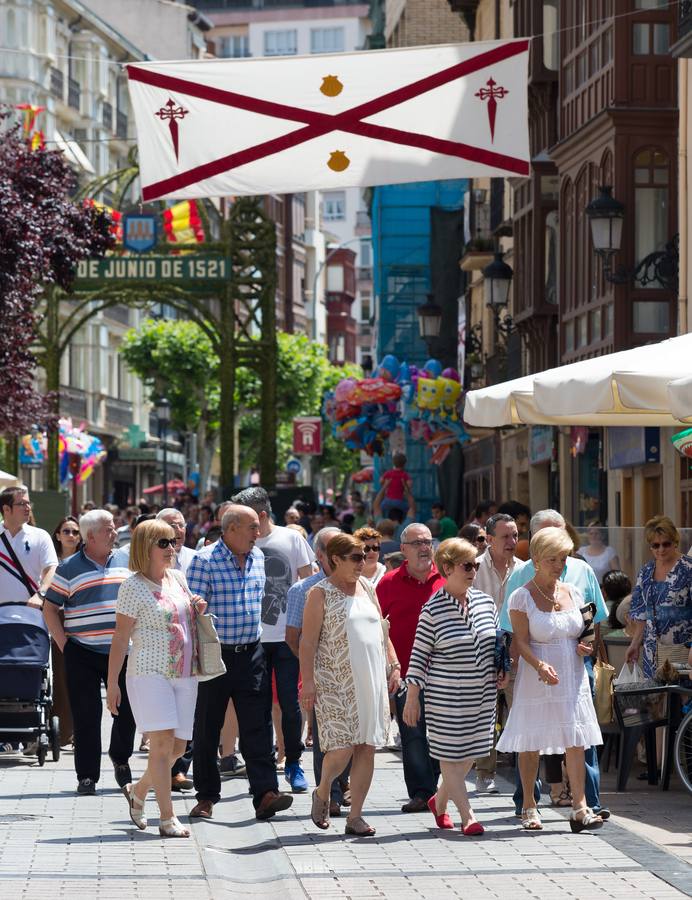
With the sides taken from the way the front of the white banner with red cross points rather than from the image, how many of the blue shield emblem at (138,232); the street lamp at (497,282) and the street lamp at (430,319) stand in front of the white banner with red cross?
0

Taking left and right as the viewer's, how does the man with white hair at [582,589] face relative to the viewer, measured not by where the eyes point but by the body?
facing the viewer

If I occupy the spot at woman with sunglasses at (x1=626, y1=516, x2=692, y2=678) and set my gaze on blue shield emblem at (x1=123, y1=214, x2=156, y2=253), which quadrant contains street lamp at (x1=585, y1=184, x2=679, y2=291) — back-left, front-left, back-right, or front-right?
front-right

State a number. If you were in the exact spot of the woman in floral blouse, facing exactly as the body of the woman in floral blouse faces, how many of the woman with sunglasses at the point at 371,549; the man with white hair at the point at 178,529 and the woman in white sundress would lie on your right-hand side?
0

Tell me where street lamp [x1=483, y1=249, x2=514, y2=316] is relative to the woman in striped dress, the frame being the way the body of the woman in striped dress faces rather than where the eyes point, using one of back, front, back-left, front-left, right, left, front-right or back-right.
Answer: back-left

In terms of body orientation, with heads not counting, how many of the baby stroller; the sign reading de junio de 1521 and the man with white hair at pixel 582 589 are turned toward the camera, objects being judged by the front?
3

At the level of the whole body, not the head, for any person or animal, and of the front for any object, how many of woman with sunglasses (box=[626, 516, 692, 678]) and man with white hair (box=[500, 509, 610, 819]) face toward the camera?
2

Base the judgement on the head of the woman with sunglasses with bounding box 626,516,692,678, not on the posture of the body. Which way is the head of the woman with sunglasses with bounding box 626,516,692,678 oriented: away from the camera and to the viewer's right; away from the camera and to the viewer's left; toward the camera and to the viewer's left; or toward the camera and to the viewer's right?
toward the camera and to the viewer's left

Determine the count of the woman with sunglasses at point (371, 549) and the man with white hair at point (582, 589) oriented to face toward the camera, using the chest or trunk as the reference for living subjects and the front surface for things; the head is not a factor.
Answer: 2

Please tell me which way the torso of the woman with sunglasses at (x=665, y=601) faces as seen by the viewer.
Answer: toward the camera

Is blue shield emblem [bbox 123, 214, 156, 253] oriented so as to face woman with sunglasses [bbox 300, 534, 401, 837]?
yes

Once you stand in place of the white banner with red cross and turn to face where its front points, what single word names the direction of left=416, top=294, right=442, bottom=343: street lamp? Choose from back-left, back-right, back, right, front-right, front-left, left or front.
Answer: back

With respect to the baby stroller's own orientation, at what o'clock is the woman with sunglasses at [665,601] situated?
The woman with sunglasses is roughly at 10 o'clock from the baby stroller.

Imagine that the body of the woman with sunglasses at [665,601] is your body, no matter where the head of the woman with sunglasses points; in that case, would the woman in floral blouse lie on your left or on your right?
on your right

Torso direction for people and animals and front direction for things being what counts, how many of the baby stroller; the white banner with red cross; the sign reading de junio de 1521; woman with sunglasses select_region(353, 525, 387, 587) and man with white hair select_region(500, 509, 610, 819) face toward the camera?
5

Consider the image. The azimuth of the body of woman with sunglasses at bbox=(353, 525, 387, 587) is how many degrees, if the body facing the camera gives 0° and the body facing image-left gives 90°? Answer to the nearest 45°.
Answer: approximately 0°

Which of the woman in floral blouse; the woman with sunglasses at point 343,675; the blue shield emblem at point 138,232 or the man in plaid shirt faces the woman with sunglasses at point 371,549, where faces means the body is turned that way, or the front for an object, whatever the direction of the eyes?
the blue shield emblem

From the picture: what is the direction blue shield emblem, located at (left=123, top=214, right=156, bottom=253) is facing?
toward the camera

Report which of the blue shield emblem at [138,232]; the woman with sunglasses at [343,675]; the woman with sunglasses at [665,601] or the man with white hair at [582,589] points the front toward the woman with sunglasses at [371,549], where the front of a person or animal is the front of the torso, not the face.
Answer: the blue shield emblem
